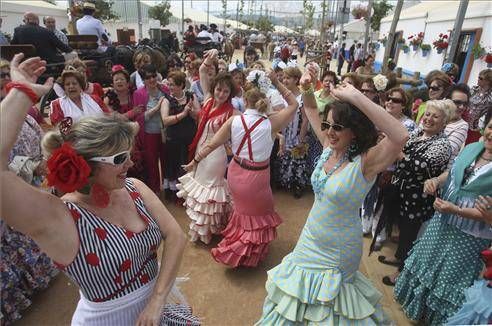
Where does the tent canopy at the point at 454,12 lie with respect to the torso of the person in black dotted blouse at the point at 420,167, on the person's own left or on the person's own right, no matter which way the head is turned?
on the person's own right

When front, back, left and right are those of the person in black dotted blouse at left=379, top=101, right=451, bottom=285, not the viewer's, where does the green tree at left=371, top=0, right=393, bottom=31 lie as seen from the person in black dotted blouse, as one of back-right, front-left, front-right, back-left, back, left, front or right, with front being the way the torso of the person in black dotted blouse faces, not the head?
back-right

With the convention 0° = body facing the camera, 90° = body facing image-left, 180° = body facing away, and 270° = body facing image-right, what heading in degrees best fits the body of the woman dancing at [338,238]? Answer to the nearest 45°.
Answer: approximately 45°

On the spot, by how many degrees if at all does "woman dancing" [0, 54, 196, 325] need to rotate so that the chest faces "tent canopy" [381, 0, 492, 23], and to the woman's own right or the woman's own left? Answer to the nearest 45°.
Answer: approximately 90° to the woman's own left

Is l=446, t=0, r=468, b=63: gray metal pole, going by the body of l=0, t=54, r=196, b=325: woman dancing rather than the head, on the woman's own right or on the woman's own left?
on the woman's own left

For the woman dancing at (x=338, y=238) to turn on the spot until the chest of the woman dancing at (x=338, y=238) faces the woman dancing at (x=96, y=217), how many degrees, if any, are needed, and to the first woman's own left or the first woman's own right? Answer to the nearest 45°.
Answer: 0° — they already face them

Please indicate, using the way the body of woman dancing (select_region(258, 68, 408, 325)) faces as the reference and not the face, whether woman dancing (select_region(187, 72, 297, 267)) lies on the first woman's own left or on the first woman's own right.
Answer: on the first woman's own right

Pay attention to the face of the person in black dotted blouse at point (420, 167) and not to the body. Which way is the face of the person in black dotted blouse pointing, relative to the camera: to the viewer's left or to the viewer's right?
to the viewer's left

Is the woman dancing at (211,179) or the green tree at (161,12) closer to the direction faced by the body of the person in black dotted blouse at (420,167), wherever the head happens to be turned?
the woman dancing

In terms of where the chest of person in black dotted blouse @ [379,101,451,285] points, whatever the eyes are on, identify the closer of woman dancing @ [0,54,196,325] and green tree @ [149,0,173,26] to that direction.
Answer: the woman dancing

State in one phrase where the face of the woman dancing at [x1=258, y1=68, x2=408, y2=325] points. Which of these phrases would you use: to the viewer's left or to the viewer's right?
to the viewer's left

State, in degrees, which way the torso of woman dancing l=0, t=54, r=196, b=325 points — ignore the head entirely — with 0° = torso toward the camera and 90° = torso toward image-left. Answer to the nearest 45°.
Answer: approximately 315°

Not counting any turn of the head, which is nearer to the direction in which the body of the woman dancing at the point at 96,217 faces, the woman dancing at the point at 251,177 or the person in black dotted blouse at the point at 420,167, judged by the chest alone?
the person in black dotted blouse
